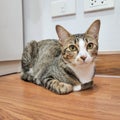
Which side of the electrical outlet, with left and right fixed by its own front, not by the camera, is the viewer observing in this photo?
front

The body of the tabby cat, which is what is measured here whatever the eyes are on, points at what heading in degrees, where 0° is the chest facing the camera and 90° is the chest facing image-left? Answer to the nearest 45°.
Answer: approximately 315°

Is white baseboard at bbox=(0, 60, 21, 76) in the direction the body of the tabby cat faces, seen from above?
no

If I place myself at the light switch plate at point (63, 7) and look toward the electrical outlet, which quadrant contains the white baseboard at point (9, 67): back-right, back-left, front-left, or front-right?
back-right

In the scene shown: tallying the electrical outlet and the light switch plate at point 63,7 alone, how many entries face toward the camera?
2

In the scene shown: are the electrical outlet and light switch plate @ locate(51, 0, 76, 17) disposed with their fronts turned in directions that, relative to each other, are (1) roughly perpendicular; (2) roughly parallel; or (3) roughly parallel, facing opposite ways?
roughly parallel
